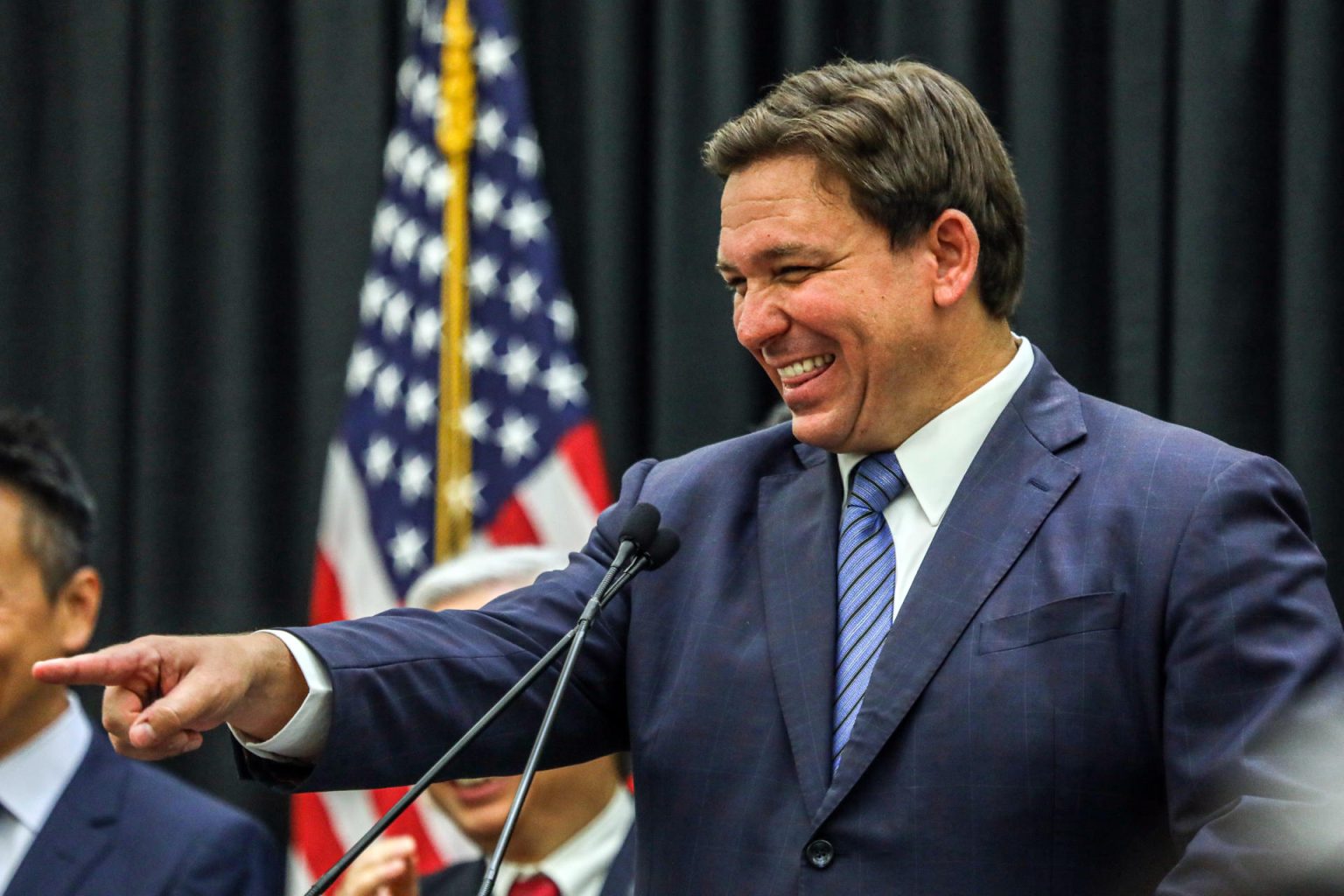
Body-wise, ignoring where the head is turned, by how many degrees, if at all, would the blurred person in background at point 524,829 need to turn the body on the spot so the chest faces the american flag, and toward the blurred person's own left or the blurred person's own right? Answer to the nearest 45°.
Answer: approximately 135° to the blurred person's own right

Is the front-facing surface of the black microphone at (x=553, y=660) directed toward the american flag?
no

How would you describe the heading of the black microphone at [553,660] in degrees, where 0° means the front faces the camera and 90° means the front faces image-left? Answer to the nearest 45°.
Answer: approximately 270°

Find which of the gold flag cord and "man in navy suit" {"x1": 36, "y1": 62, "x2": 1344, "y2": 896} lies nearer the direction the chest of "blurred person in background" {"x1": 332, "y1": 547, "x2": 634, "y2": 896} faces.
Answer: the man in navy suit

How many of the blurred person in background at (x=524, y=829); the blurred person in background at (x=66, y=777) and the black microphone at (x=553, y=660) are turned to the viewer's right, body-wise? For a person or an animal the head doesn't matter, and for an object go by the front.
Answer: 1

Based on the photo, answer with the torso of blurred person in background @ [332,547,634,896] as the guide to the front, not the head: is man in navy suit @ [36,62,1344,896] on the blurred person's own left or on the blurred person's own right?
on the blurred person's own left

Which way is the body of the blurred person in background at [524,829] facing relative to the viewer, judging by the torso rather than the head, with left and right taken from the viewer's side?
facing the viewer and to the left of the viewer

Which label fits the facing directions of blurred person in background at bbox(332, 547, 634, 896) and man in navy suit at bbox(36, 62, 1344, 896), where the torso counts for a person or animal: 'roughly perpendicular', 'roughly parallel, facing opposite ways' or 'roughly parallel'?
roughly parallel

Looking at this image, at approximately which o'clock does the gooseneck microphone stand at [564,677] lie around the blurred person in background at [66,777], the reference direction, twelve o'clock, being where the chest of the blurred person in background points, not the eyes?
The gooseneck microphone stand is roughly at 10 o'clock from the blurred person in background.

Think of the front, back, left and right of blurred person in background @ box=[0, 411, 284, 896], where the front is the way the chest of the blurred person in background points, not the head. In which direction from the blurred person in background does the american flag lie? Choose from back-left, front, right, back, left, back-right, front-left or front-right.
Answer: back

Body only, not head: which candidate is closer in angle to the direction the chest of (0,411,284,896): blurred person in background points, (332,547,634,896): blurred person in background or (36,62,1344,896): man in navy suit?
the man in navy suit

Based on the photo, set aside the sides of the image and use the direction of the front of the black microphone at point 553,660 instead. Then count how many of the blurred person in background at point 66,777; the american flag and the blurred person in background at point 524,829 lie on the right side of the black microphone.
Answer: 0

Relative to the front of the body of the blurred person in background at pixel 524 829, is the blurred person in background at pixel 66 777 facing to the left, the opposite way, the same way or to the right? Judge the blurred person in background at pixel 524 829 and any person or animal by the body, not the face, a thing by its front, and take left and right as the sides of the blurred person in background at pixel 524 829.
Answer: the same way

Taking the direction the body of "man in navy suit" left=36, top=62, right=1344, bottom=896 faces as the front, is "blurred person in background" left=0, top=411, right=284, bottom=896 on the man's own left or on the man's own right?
on the man's own right

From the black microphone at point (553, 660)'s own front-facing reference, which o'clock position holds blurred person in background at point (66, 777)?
The blurred person in background is roughly at 8 o'clock from the black microphone.

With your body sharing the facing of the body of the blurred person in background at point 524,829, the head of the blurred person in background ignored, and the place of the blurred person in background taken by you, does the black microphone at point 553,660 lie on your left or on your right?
on your left

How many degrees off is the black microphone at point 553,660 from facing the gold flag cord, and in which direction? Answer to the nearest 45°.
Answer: approximately 90° to its left

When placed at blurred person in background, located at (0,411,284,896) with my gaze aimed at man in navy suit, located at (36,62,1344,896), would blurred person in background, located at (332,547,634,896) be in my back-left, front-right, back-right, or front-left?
front-left

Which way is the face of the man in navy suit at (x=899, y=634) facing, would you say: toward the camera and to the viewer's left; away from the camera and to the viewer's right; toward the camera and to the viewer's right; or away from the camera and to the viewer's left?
toward the camera and to the viewer's left
